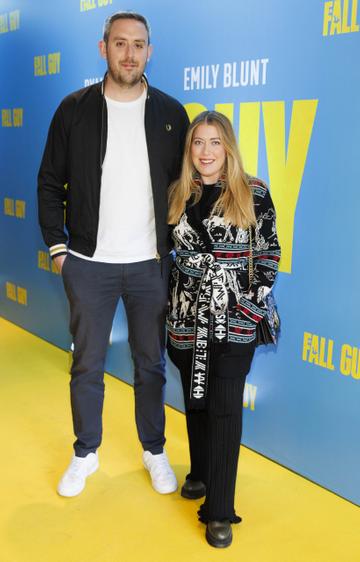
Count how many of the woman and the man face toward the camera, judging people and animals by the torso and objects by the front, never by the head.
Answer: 2

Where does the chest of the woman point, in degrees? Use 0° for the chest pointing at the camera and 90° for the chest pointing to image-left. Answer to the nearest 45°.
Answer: approximately 0°
